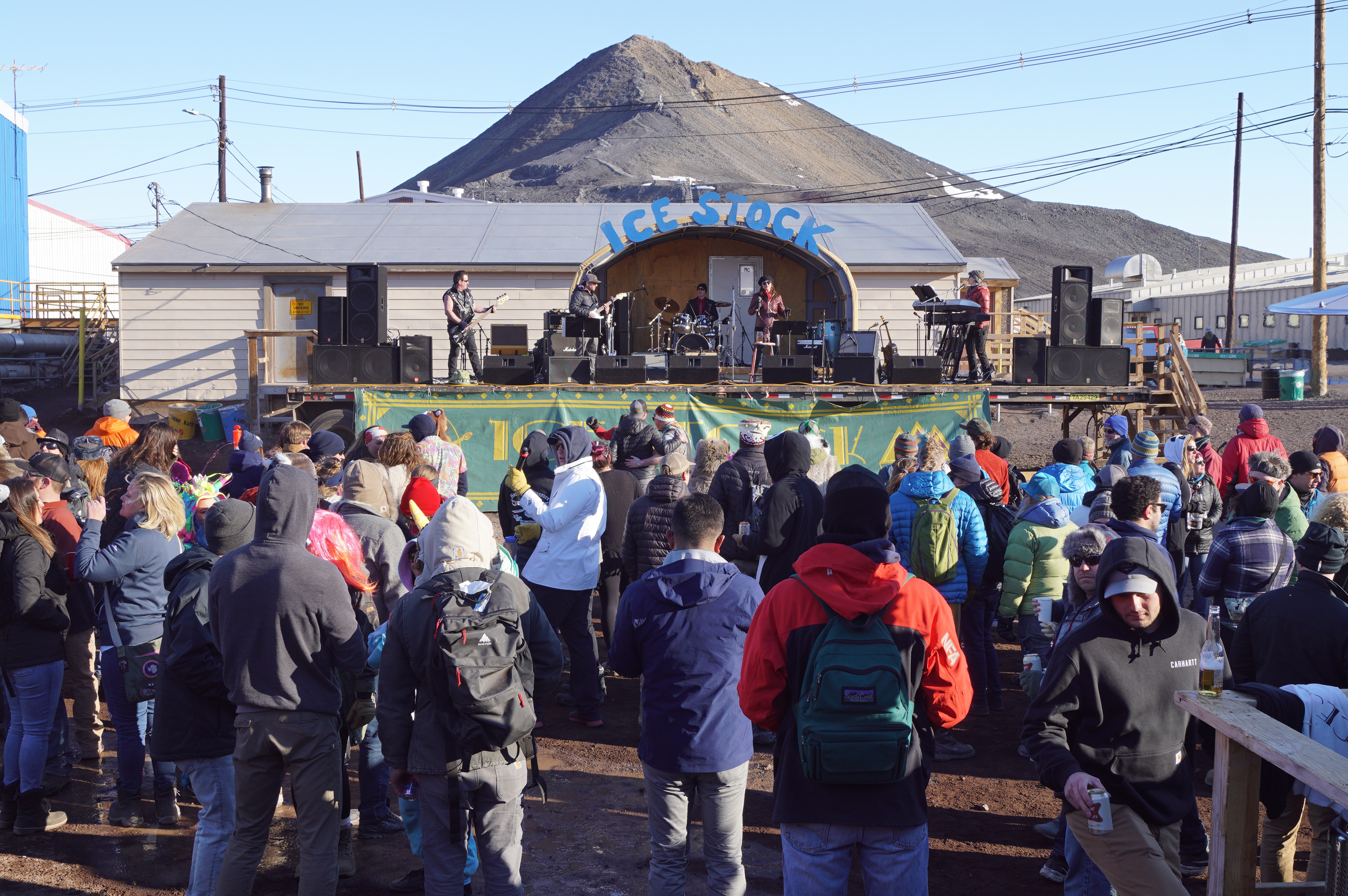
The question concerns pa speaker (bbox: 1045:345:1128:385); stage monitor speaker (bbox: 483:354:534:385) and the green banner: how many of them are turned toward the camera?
2

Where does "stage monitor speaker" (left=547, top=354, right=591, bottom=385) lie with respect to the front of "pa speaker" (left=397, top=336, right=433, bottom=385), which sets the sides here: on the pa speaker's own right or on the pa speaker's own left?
on the pa speaker's own left

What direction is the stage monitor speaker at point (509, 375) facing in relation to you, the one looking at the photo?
facing away from the viewer

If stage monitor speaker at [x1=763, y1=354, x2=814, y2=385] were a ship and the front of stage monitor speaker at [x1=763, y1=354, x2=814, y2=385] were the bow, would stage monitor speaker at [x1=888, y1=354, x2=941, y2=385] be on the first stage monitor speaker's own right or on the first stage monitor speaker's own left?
on the first stage monitor speaker's own right

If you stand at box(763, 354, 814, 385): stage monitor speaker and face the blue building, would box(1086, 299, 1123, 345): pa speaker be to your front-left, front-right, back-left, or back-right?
back-right

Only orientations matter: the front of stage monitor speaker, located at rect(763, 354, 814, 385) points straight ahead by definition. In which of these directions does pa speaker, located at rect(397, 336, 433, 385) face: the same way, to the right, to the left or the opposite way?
the opposite way

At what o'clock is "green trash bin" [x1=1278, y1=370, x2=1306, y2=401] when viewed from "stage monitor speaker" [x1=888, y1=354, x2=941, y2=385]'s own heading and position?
The green trash bin is roughly at 1 o'clock from the stage monitor speaker.

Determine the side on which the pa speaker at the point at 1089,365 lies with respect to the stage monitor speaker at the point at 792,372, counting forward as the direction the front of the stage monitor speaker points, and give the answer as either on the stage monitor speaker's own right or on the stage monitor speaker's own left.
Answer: on the stage monitor speaker's own right

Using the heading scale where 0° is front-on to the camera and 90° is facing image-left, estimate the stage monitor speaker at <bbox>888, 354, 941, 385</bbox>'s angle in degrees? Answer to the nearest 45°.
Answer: approximately 180°

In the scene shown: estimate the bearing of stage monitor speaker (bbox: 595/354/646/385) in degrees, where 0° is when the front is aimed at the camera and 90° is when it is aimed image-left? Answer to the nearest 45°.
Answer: approximately 180°

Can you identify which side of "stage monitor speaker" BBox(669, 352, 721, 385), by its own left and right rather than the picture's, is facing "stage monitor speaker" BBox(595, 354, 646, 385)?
left

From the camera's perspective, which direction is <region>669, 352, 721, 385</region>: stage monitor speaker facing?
away from the camera
